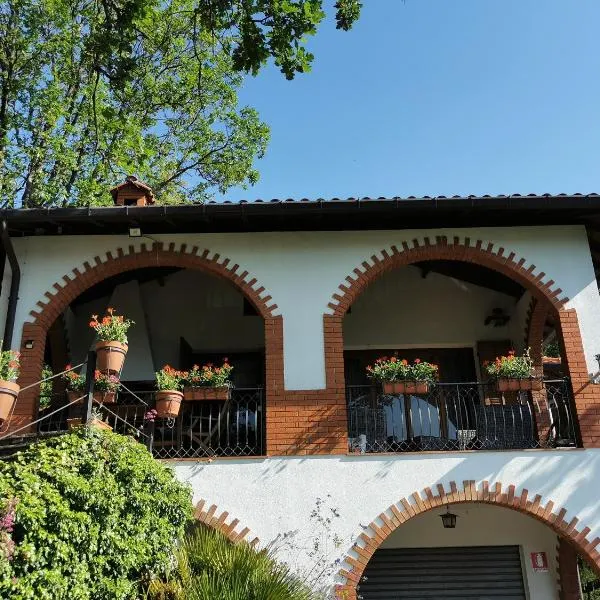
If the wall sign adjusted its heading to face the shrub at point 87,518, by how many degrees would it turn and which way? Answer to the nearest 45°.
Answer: approximately 45° to its right

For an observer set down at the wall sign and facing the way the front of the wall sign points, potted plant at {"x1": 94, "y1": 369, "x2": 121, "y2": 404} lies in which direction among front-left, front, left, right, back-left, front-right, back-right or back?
front-right

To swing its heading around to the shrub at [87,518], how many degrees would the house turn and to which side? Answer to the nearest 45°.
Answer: approximately 45° to its right

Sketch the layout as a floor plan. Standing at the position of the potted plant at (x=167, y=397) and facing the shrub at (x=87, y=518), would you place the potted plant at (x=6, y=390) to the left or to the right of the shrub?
right

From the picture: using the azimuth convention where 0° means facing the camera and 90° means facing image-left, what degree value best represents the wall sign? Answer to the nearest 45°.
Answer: approximately 0°

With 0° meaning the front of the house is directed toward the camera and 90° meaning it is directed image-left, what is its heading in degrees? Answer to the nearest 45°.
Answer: approximately 0°

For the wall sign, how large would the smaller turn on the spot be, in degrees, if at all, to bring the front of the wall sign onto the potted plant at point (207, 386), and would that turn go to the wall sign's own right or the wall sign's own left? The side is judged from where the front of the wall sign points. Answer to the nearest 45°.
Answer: approximately 45° to the wall sign's own right

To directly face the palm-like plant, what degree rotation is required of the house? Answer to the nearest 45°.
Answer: approximately 45° to its right

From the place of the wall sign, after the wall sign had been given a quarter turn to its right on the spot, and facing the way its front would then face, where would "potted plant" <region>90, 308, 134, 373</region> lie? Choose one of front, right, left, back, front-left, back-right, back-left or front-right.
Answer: front-left
